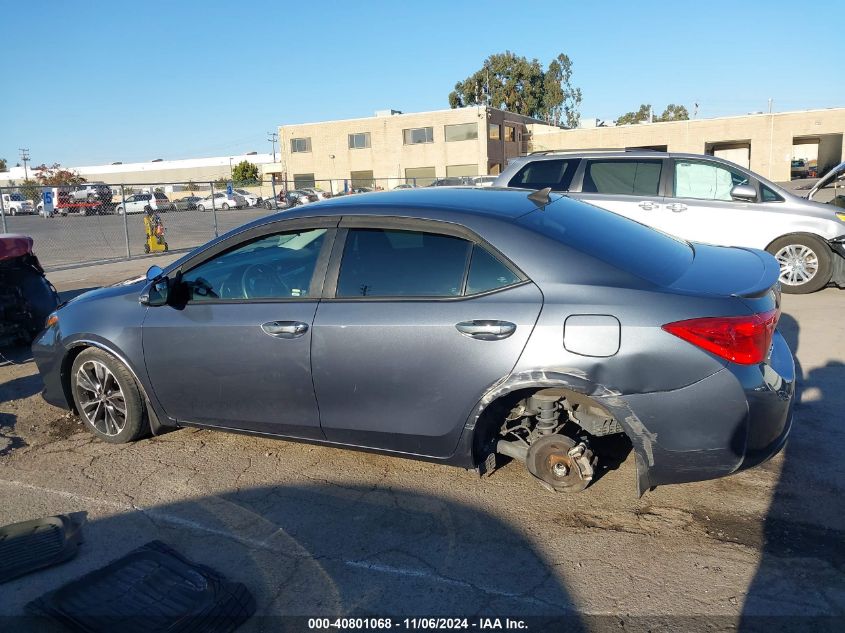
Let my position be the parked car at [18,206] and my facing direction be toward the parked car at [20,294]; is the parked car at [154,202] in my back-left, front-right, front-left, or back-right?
front-left

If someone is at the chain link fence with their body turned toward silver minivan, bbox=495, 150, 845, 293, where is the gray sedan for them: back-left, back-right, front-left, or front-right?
front-right

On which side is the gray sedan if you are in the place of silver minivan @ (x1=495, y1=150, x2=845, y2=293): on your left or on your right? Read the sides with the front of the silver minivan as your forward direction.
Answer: on your right

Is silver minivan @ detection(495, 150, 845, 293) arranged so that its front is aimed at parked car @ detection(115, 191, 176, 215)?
no

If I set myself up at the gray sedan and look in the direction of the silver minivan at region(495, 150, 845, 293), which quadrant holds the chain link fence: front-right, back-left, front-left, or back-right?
front-left

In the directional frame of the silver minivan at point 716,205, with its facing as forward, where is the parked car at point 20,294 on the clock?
The parked car is roughly at 5 o'clock from the silver minivan.

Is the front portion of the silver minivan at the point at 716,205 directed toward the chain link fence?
no

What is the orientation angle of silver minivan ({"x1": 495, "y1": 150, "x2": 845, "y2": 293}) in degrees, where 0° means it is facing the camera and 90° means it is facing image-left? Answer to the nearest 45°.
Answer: approximately 270°

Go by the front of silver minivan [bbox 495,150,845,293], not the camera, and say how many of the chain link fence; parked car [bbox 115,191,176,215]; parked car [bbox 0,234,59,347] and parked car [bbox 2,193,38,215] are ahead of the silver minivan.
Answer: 0

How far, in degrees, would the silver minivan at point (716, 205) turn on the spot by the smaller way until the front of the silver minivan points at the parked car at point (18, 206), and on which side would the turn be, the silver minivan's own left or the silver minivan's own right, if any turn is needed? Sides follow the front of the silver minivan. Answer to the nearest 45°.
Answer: approximately 135° to the silver minivan's own left
